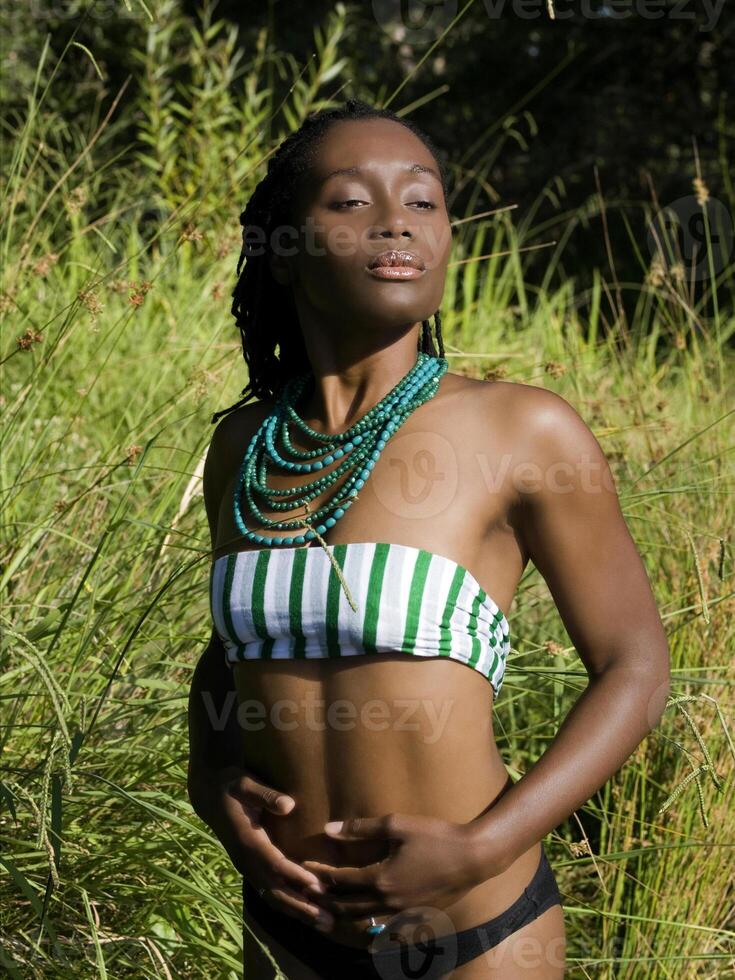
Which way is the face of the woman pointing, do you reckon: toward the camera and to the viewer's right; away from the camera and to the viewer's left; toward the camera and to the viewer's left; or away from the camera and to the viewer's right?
toward the camera and to the viewer's right

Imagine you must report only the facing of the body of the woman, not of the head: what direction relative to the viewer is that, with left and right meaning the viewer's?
facing the viewer and to the left of the viewer
